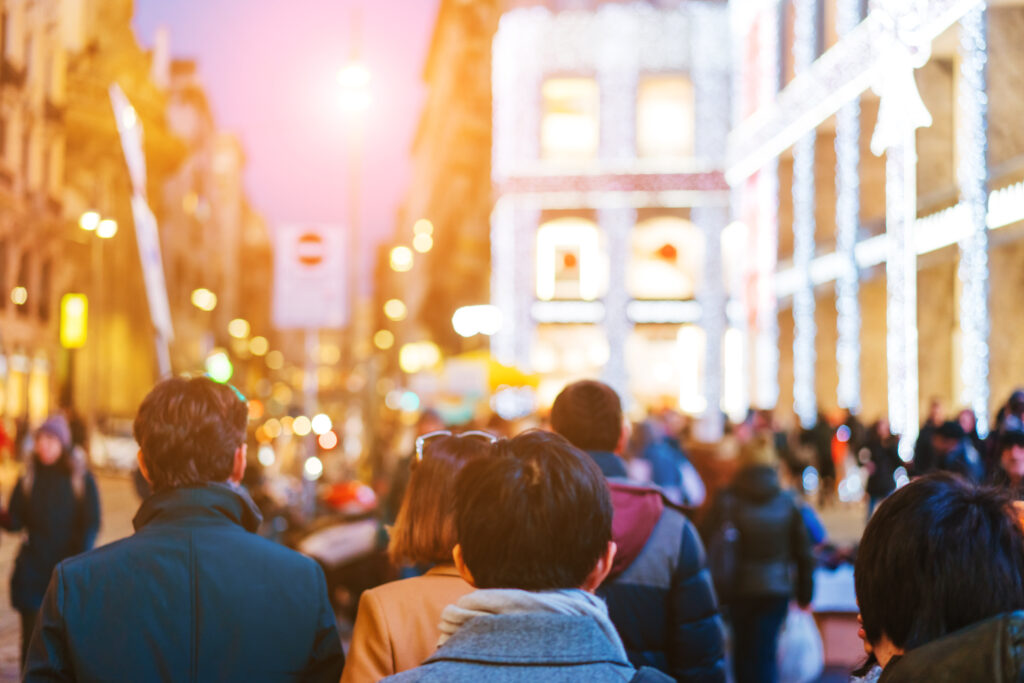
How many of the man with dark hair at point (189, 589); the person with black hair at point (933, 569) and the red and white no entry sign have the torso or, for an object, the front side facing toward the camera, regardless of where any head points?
1

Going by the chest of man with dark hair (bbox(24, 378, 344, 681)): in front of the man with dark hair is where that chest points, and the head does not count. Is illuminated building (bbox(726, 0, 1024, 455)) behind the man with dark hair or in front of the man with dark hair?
in front

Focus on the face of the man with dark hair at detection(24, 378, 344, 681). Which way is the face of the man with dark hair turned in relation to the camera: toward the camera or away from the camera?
away from the camera

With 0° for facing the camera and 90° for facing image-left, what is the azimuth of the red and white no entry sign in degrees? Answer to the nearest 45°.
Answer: approximately 0°

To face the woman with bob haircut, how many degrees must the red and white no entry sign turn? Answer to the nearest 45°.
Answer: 0° — it already faces them

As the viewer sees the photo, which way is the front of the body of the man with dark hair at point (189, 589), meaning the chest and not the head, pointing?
away from the camera

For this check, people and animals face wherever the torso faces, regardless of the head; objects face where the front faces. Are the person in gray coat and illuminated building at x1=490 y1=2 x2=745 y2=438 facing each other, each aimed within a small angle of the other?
yes

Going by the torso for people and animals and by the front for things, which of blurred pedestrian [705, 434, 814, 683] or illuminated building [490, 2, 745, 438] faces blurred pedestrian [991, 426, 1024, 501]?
the illuminated building

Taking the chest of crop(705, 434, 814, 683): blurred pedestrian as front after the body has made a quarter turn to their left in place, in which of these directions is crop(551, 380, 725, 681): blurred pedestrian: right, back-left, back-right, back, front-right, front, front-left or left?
left

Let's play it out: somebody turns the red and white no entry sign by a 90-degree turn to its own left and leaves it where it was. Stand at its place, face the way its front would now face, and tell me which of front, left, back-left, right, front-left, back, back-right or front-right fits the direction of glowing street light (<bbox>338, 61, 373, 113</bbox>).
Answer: left

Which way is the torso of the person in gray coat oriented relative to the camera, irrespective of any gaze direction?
away from the camera

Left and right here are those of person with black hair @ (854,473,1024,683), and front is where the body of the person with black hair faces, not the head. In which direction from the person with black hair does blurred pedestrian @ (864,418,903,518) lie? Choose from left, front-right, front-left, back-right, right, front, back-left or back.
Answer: front-right

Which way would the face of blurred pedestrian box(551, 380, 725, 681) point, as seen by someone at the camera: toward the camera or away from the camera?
away from the camera

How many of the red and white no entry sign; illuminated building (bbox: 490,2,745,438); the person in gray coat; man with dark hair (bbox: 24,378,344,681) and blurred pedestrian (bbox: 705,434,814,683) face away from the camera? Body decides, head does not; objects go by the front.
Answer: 3

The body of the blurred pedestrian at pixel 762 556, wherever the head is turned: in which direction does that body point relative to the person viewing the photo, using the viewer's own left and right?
facing away from the viewer
